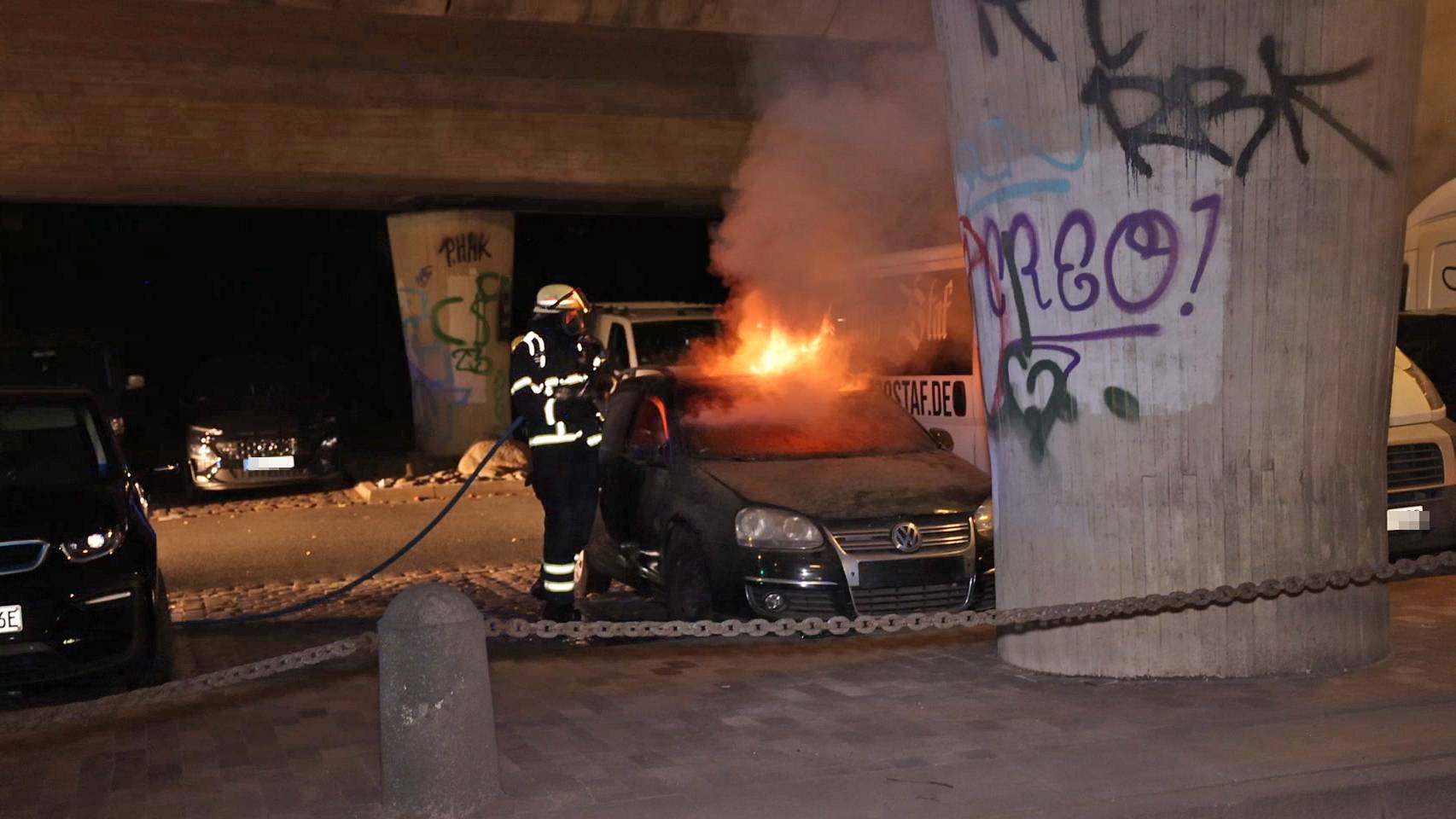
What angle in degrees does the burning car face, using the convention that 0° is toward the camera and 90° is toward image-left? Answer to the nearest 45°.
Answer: approximately 315°

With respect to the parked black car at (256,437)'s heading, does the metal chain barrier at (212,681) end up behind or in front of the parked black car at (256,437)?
in front

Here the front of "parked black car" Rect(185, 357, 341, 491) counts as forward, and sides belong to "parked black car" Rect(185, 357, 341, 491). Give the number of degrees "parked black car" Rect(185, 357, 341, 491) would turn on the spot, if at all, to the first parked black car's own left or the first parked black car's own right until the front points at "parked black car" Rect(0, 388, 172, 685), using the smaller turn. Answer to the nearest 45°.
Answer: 0° — it already faces it

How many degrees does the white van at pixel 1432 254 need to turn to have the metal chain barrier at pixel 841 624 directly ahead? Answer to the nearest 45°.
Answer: approximately 45° to its right

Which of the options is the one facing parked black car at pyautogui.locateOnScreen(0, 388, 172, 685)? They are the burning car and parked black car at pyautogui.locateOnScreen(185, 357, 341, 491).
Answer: parked black car at pyautogui.locateOnScreen(185, 357, 341, 491)

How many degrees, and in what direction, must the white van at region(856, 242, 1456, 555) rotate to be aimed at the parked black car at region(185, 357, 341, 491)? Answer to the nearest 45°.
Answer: approximately 135° to its right

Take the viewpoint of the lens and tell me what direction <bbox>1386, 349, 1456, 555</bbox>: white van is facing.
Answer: facing the viewer and to the right of the viewer

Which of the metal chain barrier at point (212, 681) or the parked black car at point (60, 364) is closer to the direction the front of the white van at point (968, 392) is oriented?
the metal chain barrier

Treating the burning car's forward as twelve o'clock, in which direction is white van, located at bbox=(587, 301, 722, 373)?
The white van is roughly at 7 o'clock from the burning car.

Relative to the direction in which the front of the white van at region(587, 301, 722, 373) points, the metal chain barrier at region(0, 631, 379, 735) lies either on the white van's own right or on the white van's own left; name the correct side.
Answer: on the white van's own right

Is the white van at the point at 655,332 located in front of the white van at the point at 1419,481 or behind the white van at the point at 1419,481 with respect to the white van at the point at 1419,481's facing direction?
behind

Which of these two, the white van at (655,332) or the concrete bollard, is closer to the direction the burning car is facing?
the concrete bollard

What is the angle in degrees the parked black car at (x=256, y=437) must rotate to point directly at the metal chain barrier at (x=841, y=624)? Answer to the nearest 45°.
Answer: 0° — it already faces it

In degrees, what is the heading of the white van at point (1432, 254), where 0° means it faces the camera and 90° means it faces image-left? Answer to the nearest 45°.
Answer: approximately 315°
